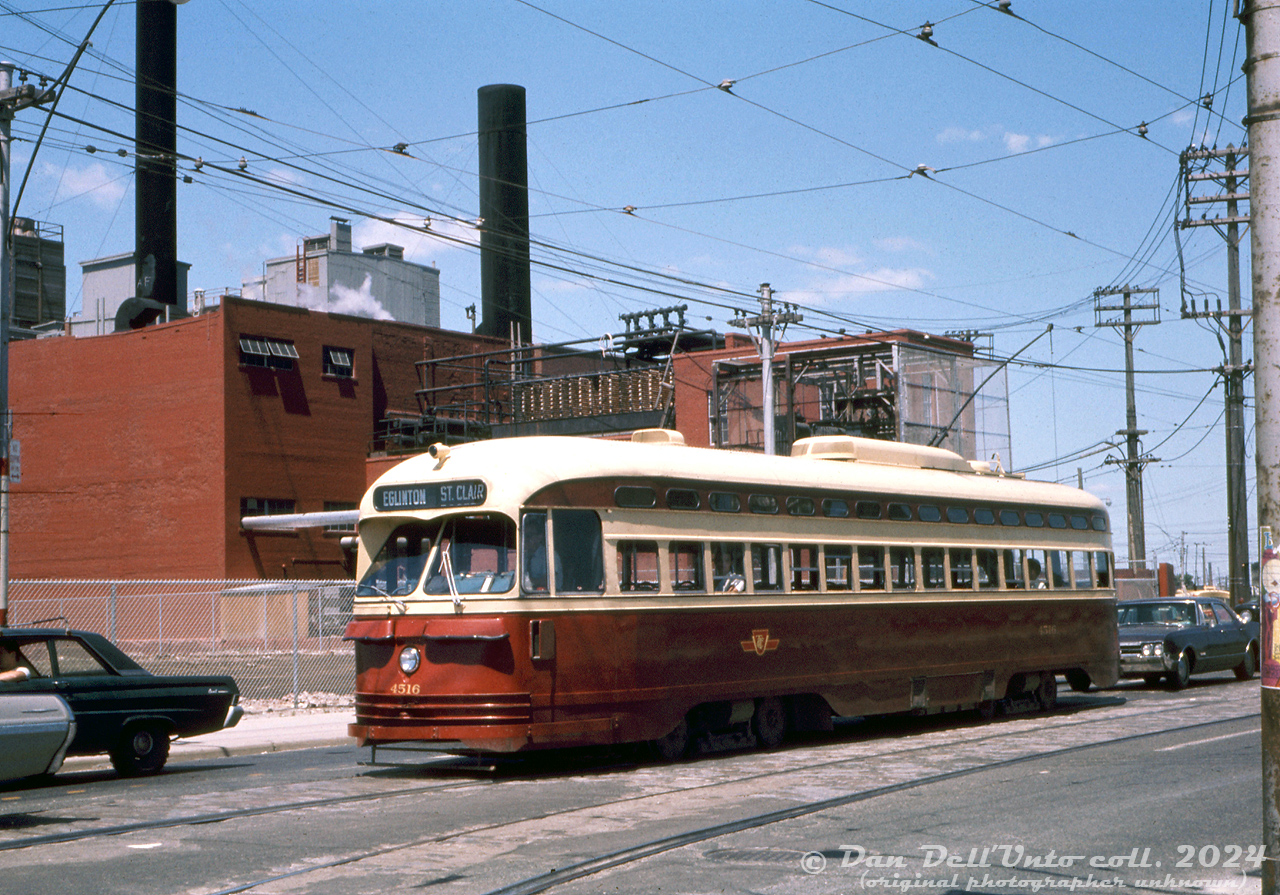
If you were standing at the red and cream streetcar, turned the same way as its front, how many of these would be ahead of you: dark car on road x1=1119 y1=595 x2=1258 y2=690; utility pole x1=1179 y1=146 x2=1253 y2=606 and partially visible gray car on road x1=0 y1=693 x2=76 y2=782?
1

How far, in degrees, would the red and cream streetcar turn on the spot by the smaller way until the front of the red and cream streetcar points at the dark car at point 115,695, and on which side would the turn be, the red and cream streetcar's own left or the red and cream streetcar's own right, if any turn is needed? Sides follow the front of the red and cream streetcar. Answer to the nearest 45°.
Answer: approximately 45° to the red and cream streetcar's own right

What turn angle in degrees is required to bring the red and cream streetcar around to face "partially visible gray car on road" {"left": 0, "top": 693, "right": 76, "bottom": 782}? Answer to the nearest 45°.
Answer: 0° — it already faces it

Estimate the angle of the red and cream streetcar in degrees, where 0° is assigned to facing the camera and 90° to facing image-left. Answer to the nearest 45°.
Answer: approximately 45°
